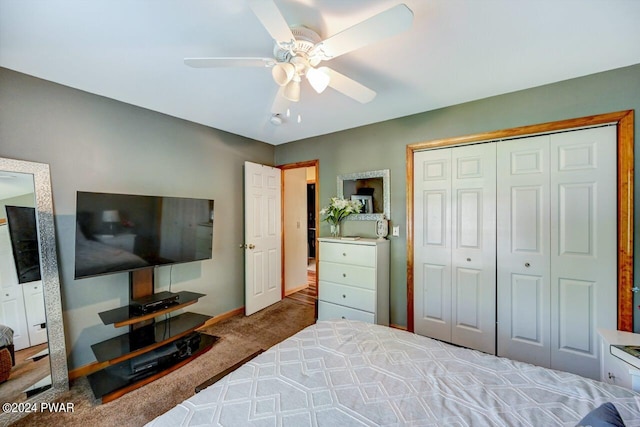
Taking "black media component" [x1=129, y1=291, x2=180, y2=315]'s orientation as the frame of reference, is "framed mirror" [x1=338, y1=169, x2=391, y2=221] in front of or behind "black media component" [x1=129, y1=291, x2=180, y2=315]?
in front

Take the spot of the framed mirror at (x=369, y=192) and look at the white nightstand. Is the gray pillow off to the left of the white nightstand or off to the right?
right

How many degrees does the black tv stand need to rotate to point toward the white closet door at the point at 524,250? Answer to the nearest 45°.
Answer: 0° — it already faces it

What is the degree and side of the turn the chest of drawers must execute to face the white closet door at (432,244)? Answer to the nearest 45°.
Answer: approximately 135° to its left

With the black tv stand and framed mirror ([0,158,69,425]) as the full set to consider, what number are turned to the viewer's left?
0

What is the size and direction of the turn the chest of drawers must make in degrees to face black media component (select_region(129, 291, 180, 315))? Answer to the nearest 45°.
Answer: approximately 45° to its right

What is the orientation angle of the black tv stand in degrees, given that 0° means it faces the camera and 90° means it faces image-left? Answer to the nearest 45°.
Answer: approximately 315°

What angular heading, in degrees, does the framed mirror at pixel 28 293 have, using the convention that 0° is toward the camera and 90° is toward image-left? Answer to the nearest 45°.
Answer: approximately 315°

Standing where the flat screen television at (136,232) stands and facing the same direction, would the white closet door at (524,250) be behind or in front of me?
in front

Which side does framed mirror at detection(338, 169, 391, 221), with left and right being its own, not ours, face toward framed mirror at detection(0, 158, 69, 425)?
front

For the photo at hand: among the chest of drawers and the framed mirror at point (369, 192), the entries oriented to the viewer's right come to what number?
0

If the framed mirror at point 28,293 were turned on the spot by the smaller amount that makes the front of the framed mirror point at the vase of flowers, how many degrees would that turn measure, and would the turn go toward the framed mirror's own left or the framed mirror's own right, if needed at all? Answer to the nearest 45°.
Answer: approximately 45° to the framed mirror's own left

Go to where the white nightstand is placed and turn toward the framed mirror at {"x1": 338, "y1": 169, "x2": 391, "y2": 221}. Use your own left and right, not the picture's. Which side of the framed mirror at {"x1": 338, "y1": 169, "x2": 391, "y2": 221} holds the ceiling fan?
left

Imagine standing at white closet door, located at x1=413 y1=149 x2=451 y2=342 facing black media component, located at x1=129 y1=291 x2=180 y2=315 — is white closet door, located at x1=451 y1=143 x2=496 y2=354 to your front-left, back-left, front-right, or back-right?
back-left

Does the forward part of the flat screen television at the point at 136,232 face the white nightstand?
yes

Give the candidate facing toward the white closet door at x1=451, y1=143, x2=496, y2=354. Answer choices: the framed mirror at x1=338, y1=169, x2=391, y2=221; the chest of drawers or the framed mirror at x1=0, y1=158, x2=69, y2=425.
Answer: the framed mirror at x1=0, y1=158, x2=69, y2=425
